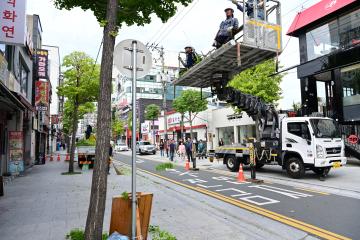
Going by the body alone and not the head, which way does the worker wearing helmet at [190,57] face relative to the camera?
to the viewer's left

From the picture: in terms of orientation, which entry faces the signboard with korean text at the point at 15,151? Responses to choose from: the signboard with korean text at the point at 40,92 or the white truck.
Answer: the signboard with korean text at the point at 40,92

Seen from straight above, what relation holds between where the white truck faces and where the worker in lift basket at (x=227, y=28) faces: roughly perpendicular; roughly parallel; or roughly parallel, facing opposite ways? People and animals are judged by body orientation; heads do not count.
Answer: roughly perpendicular

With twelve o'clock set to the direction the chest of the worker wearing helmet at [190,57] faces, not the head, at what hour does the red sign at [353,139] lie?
The red sign is roughly at 5 o'clock from the worker wearing helmet.

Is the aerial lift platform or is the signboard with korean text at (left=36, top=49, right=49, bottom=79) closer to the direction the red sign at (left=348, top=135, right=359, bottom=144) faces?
the aerial lift platform

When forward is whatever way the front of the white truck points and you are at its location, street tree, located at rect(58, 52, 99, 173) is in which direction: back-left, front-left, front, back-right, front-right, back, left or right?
back-right

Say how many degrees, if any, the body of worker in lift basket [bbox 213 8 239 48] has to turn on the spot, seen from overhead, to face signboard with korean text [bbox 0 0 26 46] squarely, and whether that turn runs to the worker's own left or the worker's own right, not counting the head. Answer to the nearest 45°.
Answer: approximately 45° to the worker's own right

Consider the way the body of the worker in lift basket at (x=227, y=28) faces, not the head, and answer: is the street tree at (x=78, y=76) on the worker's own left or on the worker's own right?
on the worker's own right
